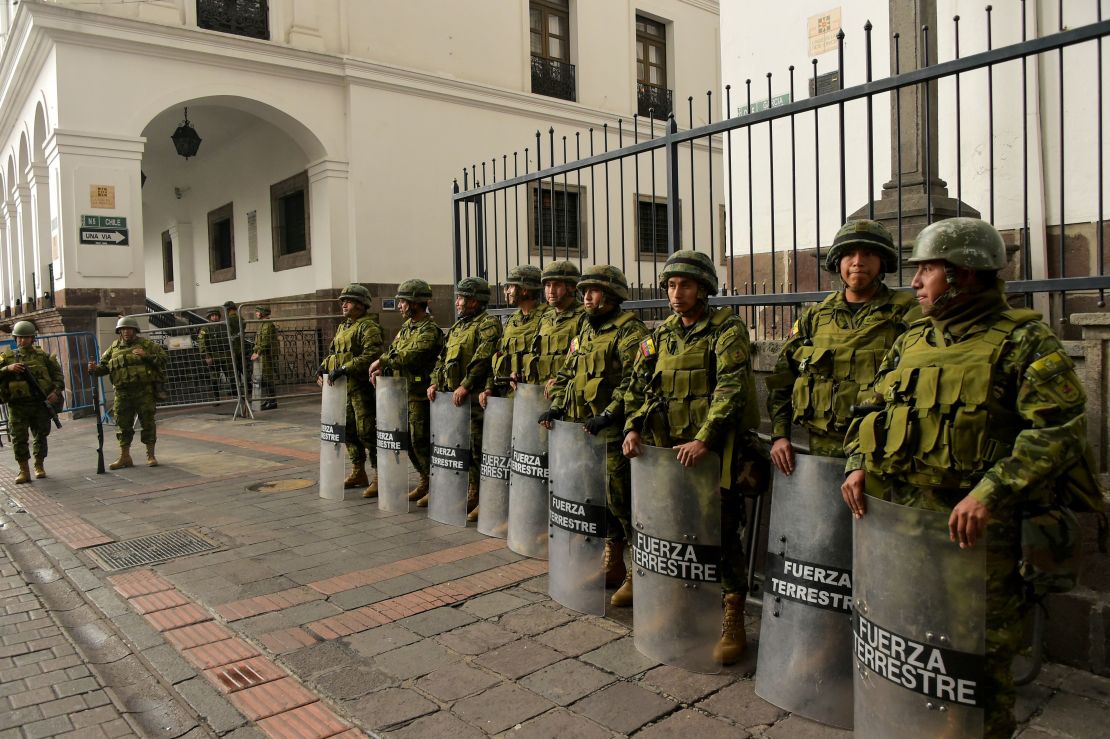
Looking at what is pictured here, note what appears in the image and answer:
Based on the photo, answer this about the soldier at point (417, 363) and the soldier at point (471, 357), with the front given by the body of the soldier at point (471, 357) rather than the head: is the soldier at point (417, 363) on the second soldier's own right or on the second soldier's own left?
on the second soldier's own right

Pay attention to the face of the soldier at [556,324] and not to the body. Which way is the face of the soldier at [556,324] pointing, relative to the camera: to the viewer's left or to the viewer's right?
to the viewer's left

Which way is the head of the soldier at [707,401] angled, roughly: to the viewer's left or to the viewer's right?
to the viewer's left

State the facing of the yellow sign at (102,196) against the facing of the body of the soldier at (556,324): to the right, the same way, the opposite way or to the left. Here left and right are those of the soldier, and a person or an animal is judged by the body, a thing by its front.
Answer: to the left

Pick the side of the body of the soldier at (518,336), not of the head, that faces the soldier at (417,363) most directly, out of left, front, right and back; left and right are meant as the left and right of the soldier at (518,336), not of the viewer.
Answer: right

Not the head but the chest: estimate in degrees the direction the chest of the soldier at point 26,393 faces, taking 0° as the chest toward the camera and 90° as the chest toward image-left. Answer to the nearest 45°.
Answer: approximately 0°

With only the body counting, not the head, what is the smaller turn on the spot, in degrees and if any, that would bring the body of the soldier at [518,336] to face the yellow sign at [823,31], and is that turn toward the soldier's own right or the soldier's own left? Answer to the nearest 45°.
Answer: approximately 180°

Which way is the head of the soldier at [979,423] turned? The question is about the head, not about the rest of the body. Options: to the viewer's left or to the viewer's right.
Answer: to the viewer's left

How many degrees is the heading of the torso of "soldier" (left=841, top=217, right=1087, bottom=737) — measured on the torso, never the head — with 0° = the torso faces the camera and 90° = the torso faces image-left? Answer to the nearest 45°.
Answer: approximately 45°

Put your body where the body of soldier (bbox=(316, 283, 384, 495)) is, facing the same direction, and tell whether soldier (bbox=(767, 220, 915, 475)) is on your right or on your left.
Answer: on your left

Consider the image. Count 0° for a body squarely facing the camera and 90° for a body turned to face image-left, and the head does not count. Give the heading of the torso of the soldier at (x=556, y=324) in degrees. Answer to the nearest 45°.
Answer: approximately 45°
